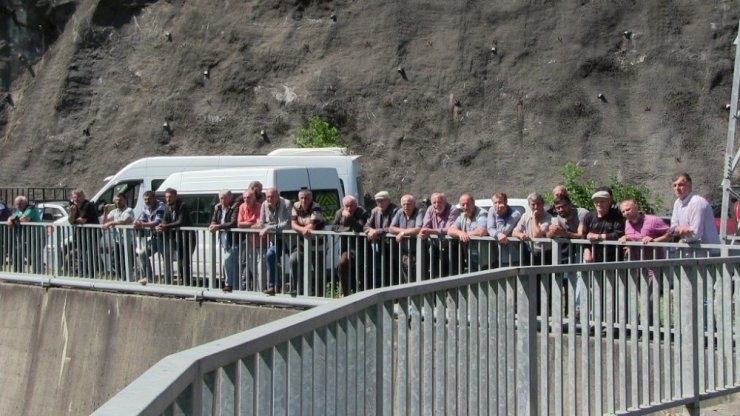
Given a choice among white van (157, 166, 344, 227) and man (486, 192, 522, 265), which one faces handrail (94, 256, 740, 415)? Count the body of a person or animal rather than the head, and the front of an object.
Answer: the man

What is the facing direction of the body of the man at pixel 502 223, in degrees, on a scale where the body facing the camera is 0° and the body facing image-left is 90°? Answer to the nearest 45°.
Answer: approximately 0°

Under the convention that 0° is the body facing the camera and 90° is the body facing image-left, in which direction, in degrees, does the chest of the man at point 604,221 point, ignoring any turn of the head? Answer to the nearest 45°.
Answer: approximately 0°

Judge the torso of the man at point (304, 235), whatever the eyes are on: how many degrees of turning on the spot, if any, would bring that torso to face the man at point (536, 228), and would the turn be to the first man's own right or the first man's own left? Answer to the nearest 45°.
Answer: approximately 45° to the first man's own left

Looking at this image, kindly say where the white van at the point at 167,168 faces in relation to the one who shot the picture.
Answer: facing to the left of the viewer

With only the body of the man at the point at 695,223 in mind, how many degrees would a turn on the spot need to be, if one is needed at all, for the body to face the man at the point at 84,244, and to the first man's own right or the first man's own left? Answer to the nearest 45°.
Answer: approximately 45° to the first man's own right

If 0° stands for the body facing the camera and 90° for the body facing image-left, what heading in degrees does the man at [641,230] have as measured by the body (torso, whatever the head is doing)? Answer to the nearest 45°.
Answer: approximately 45°

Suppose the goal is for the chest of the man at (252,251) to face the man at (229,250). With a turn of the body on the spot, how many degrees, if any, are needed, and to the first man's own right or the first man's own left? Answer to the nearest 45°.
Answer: approximately 135° to the first man's own right

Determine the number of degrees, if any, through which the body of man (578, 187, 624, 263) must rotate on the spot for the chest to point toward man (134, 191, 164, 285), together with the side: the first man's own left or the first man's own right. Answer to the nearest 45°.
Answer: approximately 90° to the first man's own right

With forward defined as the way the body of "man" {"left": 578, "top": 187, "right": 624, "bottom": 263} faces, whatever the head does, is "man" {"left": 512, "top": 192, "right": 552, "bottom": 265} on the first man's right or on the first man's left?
on the first man's right

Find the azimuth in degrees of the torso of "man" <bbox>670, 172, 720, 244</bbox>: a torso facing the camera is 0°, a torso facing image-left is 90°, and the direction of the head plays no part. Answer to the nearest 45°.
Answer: approximately 45°
